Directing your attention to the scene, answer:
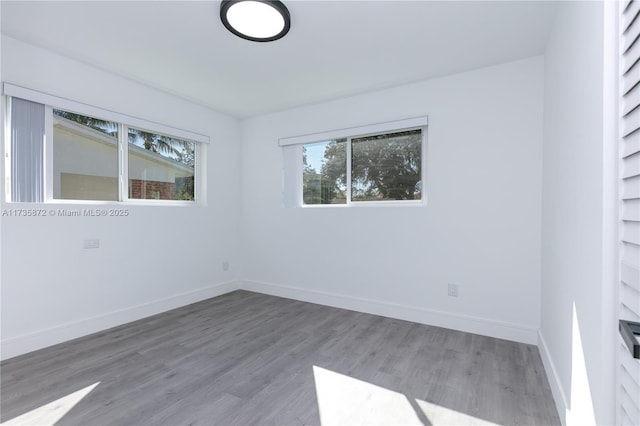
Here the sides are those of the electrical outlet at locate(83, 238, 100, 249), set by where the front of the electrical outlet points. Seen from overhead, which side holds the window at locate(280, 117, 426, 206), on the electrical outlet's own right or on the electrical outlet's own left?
on the electrical outlet's own left

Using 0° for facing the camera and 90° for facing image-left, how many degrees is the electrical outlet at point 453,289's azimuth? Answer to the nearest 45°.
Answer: approximately 0°

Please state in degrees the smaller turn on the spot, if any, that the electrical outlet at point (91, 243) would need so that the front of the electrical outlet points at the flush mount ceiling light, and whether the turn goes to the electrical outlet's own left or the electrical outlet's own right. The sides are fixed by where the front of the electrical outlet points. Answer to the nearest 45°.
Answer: approximately 45° to the electrical outlet's own left

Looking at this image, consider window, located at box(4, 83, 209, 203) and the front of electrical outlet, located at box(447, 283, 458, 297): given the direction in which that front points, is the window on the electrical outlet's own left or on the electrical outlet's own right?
on the electrical outlet's own right
